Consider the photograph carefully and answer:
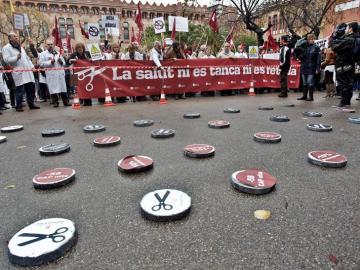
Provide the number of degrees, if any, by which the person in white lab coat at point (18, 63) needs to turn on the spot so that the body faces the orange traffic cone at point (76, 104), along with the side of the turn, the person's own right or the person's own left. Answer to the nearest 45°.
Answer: approximately 45° to the person's own left

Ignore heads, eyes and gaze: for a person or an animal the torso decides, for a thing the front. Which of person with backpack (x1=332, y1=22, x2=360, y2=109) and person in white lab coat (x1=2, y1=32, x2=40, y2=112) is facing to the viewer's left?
the person with backpack

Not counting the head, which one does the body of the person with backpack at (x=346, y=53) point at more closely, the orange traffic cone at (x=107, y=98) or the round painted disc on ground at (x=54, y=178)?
the orange traffic cone

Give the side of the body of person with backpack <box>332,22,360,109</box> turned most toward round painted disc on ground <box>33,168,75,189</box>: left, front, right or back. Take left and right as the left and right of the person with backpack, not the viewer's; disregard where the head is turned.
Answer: left

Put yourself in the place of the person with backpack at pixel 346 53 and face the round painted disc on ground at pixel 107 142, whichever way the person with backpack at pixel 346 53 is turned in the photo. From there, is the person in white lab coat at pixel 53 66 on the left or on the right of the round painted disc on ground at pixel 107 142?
right

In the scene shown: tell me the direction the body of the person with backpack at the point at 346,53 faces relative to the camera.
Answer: to the viewer's left

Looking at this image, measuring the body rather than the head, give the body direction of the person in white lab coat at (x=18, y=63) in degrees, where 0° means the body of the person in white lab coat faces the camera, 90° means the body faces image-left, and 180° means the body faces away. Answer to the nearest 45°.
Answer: approximately 315°

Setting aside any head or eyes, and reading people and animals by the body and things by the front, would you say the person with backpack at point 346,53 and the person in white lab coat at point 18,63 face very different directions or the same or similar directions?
very different directions

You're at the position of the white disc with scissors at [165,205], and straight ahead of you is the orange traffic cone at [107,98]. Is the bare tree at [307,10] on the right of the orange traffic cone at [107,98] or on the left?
right

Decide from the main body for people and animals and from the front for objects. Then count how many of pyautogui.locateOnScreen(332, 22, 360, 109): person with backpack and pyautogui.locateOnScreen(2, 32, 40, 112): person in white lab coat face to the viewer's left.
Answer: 1
